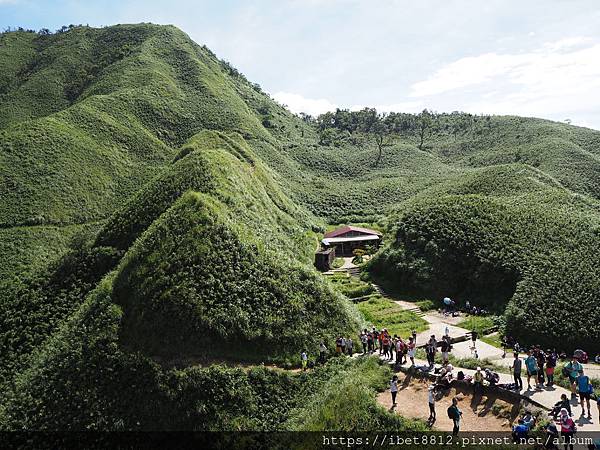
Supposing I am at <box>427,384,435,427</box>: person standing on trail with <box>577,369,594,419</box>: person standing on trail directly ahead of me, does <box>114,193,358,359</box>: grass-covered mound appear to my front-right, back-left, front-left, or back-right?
back-left

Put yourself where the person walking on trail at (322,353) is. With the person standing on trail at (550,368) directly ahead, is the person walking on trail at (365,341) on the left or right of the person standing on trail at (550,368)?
left

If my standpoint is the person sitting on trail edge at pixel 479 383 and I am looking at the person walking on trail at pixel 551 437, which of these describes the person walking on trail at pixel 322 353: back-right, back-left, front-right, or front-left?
back-right

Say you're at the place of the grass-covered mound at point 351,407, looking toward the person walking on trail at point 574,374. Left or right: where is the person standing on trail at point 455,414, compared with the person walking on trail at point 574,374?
right
